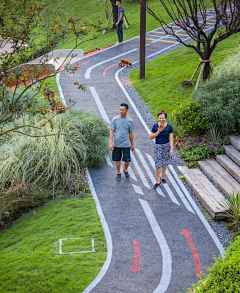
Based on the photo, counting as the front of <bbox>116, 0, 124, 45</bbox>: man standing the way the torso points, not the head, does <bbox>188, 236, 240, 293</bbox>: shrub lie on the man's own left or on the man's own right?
on the man's own left

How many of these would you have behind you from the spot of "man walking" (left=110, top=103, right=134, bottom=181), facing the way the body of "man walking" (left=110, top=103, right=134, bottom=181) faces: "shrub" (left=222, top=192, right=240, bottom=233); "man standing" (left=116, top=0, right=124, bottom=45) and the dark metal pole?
2

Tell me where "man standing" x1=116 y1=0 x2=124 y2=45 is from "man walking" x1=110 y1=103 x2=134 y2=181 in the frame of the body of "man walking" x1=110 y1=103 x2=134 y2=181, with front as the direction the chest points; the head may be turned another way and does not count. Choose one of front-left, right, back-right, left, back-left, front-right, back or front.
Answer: back

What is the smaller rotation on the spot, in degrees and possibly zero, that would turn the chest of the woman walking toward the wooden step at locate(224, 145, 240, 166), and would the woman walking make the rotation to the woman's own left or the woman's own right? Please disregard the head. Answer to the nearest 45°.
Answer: approximately 135° to the woman's own left

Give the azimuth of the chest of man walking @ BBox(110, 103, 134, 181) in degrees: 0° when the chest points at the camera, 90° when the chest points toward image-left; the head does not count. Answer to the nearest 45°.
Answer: approximately 0°

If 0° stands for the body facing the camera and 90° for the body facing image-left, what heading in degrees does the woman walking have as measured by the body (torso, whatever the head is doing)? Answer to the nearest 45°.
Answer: approximately 0°
